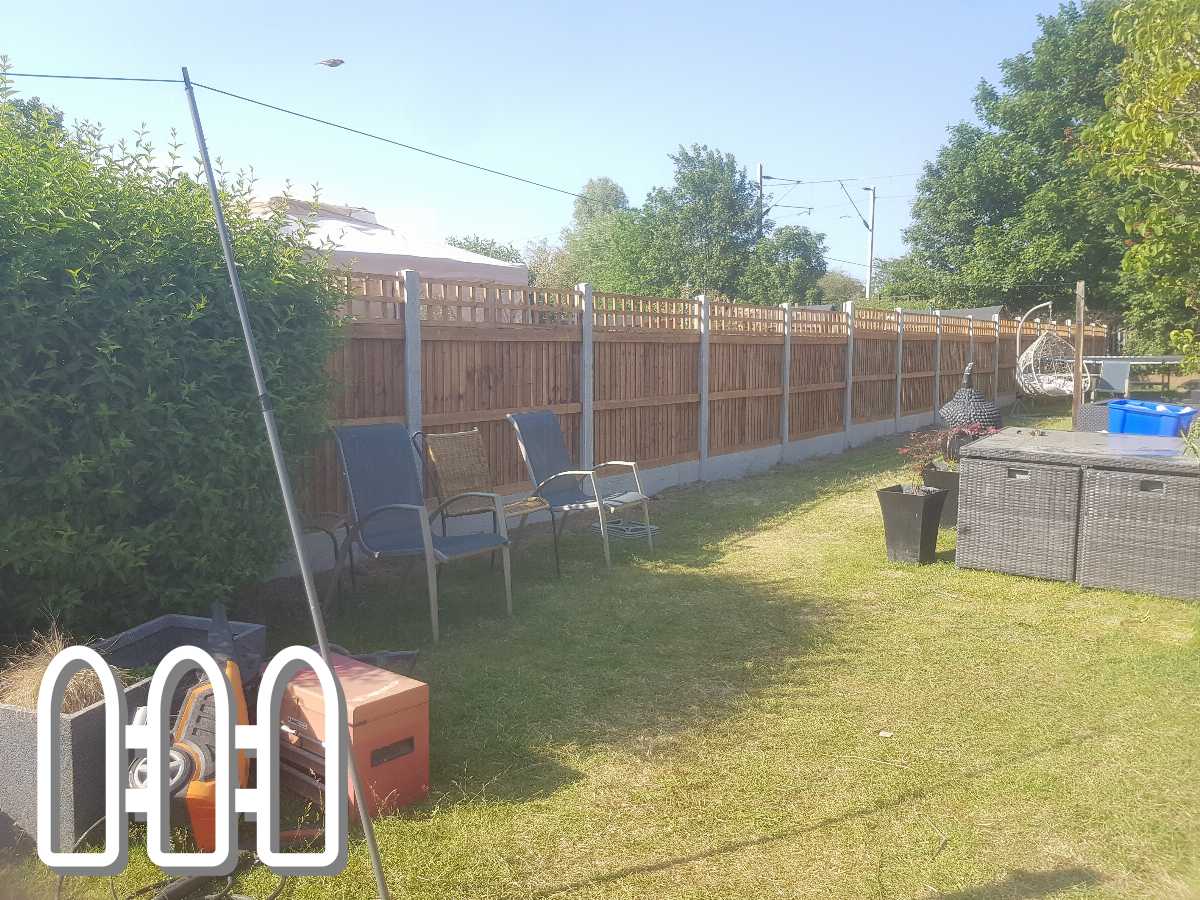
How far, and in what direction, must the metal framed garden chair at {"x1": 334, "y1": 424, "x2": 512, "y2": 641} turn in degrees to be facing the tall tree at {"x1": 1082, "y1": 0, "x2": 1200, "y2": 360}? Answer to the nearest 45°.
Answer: approximately 45° to its left

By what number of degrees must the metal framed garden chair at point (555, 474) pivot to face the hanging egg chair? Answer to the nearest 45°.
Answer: approximately 90° to its left

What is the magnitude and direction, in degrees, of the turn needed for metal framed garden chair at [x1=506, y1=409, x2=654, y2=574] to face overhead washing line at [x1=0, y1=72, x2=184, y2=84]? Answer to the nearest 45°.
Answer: approximately 90° to its right

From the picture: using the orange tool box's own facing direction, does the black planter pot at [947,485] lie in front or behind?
behind

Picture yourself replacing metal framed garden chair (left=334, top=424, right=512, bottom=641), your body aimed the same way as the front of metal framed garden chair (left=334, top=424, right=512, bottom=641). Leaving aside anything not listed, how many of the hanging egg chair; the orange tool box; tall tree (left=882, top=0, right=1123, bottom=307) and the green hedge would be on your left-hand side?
2

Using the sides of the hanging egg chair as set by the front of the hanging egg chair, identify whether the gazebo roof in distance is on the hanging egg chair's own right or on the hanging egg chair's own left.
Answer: on the hanging egg chair's own right

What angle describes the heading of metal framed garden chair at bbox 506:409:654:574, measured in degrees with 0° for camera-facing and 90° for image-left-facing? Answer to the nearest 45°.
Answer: approximately 315°

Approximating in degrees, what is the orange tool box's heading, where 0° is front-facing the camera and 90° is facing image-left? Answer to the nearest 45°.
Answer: approximately 45°

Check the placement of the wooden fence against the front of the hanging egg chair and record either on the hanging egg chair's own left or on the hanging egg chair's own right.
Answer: on the hanging egg chair's own right

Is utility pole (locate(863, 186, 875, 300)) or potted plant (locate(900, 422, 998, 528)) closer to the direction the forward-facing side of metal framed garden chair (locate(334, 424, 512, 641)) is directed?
the potted plant

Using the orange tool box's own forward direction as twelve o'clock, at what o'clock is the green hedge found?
The green hedge is roughly at 3 o'clock from the orange tool box.

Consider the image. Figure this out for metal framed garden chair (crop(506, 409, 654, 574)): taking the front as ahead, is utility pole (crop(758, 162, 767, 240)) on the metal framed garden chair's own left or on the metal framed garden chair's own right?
on the metal framed garden chair's own left
